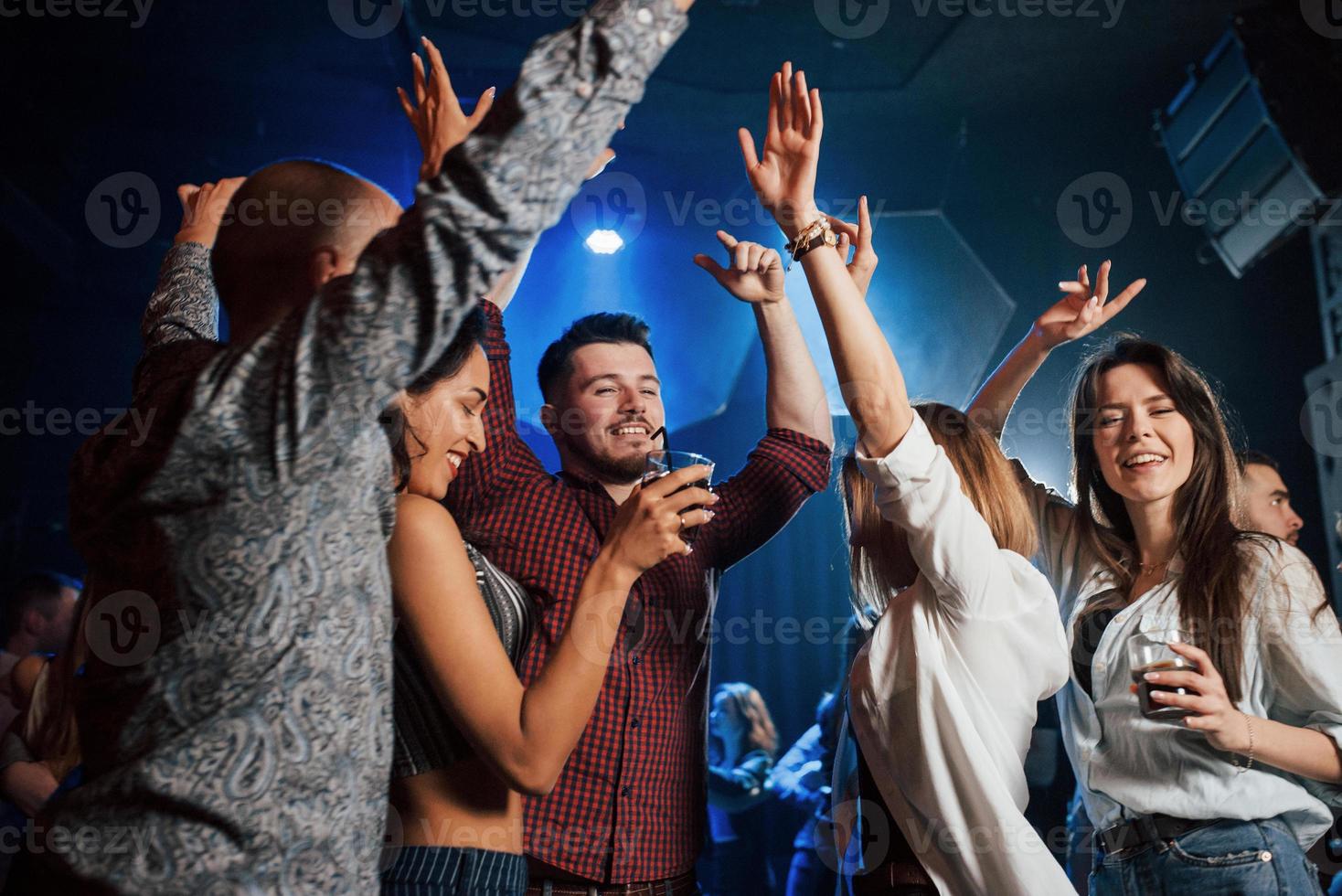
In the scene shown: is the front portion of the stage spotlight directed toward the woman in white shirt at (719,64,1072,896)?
yes

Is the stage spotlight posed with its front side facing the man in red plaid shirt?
yes

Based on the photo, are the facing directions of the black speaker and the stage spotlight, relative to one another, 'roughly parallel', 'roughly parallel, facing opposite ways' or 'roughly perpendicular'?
roughly perpendicular

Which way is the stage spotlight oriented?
toward the camera

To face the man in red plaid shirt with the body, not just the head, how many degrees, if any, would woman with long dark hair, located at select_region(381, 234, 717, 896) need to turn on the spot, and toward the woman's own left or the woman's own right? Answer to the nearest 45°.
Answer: approximately 90° to the woman's own left

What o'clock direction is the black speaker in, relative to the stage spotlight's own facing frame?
The black speaker is roughly at 10 o'clock from the stage spotlight.

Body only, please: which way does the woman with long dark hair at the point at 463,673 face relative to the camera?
to the viewer's right

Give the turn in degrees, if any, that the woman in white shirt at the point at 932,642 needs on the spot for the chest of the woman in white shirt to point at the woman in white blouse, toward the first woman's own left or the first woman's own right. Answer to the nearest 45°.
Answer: approximately 135° to the first woman's own right

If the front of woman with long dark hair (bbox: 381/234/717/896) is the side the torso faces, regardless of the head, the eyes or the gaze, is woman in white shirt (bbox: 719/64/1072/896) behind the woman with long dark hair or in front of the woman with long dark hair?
in front

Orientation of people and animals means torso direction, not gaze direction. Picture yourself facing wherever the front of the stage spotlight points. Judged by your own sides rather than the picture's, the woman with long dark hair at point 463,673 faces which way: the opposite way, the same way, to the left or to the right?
to the left
